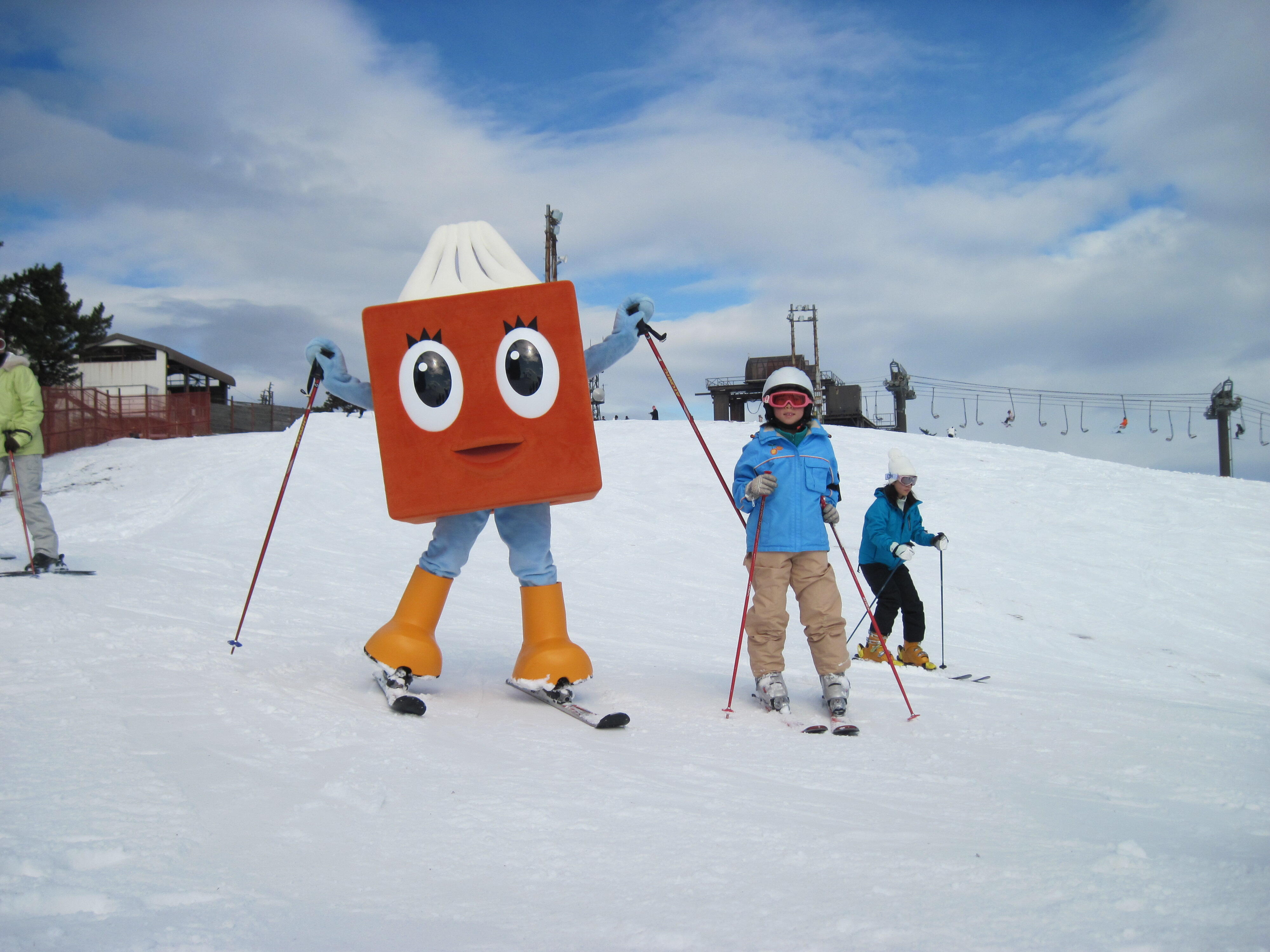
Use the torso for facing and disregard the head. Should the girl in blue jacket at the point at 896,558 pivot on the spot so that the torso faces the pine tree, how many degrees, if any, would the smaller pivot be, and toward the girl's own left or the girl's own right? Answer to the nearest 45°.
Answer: approximately 180°

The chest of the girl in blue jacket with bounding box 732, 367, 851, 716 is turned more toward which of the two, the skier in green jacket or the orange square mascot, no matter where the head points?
the orange square mascot

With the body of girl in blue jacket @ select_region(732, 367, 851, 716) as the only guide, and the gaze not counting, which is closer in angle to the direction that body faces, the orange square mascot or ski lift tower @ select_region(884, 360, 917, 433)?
the orange square mascot

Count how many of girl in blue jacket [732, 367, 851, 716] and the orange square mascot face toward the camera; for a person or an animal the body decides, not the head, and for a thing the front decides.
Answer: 2

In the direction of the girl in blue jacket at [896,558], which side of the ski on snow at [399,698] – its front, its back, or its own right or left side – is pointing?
left

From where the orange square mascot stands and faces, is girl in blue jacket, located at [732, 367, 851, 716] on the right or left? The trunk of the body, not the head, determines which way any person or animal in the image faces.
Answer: on its left

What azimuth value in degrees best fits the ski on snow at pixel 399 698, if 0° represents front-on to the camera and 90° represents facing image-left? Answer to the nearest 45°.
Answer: approximately 315°

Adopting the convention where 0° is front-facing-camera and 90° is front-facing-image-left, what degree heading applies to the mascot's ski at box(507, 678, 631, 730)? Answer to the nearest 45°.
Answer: approximately 315°

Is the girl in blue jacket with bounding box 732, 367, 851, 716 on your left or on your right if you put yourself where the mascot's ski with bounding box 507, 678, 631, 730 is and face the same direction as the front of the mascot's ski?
on your left
